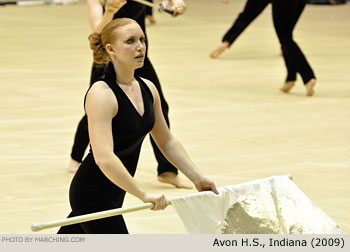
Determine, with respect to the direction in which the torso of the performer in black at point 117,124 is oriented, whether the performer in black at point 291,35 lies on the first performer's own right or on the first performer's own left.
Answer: on the first performer's own left

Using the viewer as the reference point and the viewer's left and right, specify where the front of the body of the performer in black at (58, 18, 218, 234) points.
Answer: facing the viewer and to the right of the viewer

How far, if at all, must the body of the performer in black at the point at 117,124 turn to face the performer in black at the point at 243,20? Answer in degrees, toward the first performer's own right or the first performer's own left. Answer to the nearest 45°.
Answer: approximately 135° to the first performer's own left

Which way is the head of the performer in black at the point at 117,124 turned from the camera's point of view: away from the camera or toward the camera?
toward the camera
